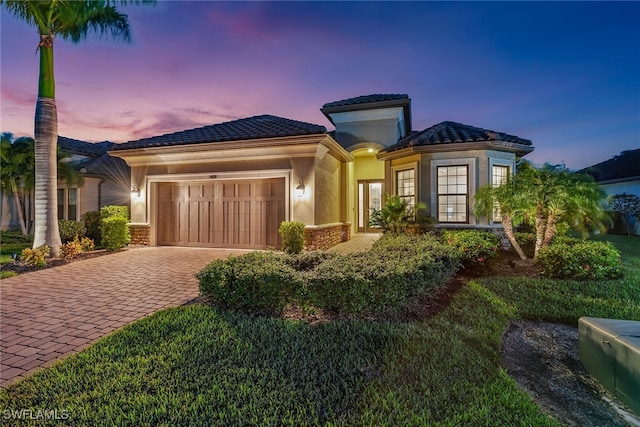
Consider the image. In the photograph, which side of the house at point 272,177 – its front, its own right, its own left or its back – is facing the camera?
front

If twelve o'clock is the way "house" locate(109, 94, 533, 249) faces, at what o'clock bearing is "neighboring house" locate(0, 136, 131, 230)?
The neighboring house is roughly at 4 o'clock from the house.

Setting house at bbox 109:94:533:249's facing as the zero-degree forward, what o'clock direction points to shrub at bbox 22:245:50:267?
The shrub is roughly at 2 o'clock from the house.

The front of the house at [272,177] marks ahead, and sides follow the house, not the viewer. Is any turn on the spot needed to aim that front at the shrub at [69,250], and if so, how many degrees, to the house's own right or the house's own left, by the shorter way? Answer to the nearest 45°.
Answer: approximately 90° to the house's own right

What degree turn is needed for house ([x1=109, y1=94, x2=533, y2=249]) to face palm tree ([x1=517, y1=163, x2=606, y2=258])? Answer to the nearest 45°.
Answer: approximately 45° to its left

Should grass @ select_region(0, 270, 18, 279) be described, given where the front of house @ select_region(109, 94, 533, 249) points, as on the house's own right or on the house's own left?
on the house's own right

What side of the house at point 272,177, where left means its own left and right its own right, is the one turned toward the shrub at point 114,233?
right

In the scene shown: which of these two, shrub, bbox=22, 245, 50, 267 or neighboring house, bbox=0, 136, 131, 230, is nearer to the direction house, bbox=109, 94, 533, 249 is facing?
the shrub

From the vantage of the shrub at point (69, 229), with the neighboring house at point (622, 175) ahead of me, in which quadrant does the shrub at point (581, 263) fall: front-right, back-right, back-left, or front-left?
front-right

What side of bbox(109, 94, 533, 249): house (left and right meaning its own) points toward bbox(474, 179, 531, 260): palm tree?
left

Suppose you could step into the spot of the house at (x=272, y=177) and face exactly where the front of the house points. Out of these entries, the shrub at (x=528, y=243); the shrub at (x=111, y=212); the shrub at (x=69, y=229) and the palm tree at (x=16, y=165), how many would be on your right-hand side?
3

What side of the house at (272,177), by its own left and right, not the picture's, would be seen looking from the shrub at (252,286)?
front

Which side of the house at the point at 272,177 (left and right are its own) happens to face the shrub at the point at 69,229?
right

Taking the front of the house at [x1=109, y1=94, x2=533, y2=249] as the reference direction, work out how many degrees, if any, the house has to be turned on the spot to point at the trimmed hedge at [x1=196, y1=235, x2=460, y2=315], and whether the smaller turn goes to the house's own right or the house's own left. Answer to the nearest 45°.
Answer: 0° — it already faces it
